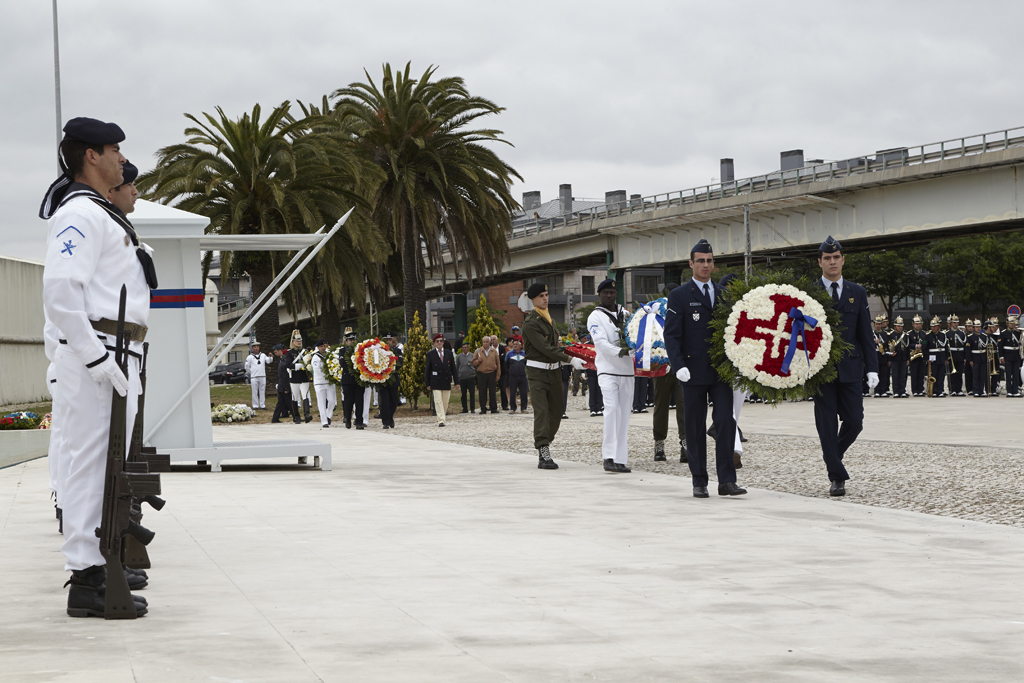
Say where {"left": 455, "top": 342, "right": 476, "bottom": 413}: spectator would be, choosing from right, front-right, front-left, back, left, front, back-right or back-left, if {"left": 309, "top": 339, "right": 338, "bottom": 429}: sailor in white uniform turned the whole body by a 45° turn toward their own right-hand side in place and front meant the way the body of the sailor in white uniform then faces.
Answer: back-left

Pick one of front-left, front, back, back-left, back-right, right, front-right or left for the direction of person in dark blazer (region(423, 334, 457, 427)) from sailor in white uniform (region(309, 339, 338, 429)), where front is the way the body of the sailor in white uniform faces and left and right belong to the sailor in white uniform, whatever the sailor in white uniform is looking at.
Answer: front-left

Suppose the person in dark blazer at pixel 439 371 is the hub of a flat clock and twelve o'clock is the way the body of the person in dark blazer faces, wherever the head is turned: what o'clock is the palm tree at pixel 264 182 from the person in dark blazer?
The palm tree is roughly at 5 o'clock from the person in dark blazer.

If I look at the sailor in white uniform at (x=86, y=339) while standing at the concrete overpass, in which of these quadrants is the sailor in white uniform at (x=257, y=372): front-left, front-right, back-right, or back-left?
front-right

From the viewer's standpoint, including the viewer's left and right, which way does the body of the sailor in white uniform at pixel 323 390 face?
facing the viewer and to the right of the viewer

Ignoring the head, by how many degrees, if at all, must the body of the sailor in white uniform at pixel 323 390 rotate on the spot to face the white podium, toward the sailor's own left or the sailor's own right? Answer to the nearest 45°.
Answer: approximately 45° to the sailor's own right

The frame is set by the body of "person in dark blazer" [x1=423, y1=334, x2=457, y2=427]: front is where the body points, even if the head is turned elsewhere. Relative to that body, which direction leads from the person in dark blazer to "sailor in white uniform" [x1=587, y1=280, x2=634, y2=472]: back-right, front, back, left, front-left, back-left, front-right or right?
front

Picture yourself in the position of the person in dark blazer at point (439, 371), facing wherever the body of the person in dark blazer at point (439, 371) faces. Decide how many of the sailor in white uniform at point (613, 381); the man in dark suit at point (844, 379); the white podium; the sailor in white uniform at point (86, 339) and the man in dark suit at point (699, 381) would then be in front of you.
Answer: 5

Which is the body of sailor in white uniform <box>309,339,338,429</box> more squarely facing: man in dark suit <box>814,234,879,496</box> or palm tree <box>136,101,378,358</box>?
the man in dark suit

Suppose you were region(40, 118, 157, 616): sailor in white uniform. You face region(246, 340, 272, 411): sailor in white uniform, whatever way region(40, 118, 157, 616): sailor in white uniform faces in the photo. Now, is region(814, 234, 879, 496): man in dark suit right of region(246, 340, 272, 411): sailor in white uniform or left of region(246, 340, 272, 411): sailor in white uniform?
right

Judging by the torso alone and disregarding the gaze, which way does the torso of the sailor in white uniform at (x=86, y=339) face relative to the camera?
to the viewer's right

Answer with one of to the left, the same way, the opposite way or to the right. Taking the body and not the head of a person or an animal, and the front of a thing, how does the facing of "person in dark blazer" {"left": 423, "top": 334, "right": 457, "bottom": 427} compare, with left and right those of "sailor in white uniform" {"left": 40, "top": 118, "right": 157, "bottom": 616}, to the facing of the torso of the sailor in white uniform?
to the right

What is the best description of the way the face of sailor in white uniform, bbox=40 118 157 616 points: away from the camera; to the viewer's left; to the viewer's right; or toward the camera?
to the viewer's right

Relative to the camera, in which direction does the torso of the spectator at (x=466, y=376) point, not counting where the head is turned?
toward the camera

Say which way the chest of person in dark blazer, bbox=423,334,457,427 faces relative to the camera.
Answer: toward the camera

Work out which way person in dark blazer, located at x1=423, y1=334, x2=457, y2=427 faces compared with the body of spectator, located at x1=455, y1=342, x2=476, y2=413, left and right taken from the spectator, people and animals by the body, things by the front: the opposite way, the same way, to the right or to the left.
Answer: the same way

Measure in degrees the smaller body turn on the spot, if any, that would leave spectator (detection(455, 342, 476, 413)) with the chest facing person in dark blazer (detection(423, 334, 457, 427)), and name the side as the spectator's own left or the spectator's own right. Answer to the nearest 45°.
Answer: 0° — they already face them
